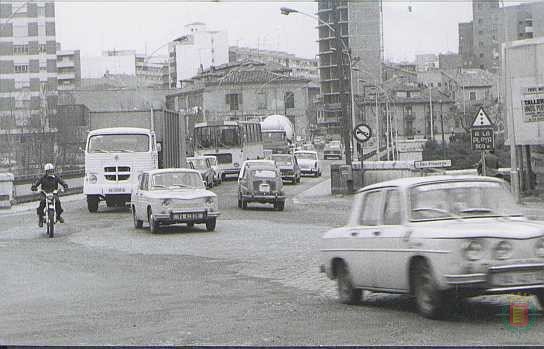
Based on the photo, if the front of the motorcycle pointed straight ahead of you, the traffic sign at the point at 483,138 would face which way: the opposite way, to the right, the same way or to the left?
the same way

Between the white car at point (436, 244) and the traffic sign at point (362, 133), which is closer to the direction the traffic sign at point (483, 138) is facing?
the white car

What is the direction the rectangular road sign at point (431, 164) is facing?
toward the camera

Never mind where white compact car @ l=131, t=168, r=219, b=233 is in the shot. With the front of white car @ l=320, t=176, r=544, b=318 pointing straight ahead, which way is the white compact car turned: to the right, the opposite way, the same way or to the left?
the same way

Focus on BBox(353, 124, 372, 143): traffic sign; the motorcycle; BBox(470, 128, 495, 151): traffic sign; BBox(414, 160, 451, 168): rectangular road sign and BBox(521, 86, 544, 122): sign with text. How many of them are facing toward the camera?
5

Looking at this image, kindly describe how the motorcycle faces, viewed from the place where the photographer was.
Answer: facing the viewer

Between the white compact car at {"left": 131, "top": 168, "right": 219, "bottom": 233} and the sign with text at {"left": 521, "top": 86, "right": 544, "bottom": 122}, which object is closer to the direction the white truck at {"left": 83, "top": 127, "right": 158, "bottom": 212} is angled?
the white compact car

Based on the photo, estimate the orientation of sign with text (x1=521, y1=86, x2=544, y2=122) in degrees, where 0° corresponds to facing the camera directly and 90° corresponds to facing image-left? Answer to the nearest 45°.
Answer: approximately 0°

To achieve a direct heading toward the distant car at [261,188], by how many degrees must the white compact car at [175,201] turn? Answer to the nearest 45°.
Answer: approximately 135° to its left

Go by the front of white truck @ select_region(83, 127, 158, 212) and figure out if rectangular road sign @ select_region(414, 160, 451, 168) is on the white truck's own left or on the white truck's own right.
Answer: on the white truck's own left

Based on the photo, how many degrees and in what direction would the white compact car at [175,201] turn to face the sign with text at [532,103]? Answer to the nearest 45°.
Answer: approximately 90° to its left

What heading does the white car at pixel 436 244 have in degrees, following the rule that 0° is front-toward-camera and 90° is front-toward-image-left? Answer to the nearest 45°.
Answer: approximately 315°

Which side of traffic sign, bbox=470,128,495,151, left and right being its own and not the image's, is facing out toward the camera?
front

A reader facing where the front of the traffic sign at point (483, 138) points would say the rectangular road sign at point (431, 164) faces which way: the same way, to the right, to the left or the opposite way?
the same way

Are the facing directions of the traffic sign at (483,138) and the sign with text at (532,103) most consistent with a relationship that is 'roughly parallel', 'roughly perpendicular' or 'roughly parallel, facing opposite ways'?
roughly parallel

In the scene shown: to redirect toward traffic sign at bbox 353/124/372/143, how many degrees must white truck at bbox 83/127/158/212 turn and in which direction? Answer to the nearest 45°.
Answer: approximately 90° to its left
